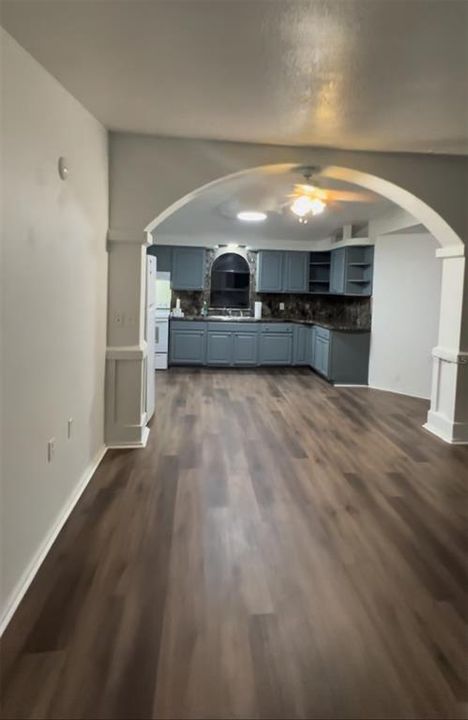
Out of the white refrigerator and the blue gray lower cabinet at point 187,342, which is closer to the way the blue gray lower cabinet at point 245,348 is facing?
the white refrigerator

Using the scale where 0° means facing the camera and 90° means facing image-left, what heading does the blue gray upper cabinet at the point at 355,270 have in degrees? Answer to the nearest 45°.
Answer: approximately 90°

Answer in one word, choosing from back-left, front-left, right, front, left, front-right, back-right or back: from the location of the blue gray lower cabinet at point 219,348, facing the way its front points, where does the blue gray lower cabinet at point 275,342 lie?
left

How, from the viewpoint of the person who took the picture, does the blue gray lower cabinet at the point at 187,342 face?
facing the viewer

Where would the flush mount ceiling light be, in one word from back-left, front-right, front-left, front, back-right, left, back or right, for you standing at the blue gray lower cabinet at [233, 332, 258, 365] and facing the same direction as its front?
front

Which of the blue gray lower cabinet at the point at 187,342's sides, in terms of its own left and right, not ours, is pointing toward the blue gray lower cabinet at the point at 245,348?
left

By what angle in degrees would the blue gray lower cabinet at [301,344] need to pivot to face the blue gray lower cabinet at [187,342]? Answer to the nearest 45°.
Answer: approximately 90° to its right

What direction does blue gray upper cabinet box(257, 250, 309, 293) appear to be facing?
toward the camera

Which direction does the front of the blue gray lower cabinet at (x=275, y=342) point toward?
toward the camera

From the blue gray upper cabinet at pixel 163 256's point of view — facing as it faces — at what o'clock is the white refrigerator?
The white refrigerator is roughly at 12 o'clock from the blue gray upper cabinet.
